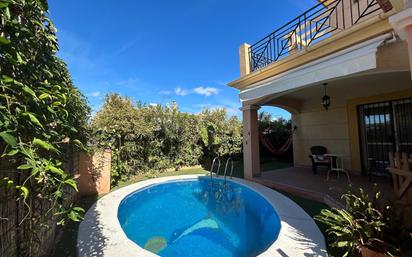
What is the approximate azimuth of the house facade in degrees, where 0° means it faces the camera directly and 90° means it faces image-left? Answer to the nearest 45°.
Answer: approximately 45°

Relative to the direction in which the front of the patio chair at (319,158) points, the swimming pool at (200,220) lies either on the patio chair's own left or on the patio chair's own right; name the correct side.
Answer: on the patio chair's own right

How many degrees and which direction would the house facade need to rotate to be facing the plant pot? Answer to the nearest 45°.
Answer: approximately 45° to its left

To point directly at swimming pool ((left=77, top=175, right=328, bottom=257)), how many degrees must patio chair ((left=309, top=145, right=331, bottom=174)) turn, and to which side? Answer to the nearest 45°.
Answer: approximately 90° to its right

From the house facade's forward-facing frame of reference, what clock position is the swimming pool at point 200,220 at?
The swimming pool is roughly at 12 o'clock from the house facade.

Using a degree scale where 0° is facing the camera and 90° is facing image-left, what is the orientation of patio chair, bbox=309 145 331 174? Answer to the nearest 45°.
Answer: approximately 315°

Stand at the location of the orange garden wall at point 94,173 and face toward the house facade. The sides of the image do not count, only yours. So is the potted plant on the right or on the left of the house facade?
right
